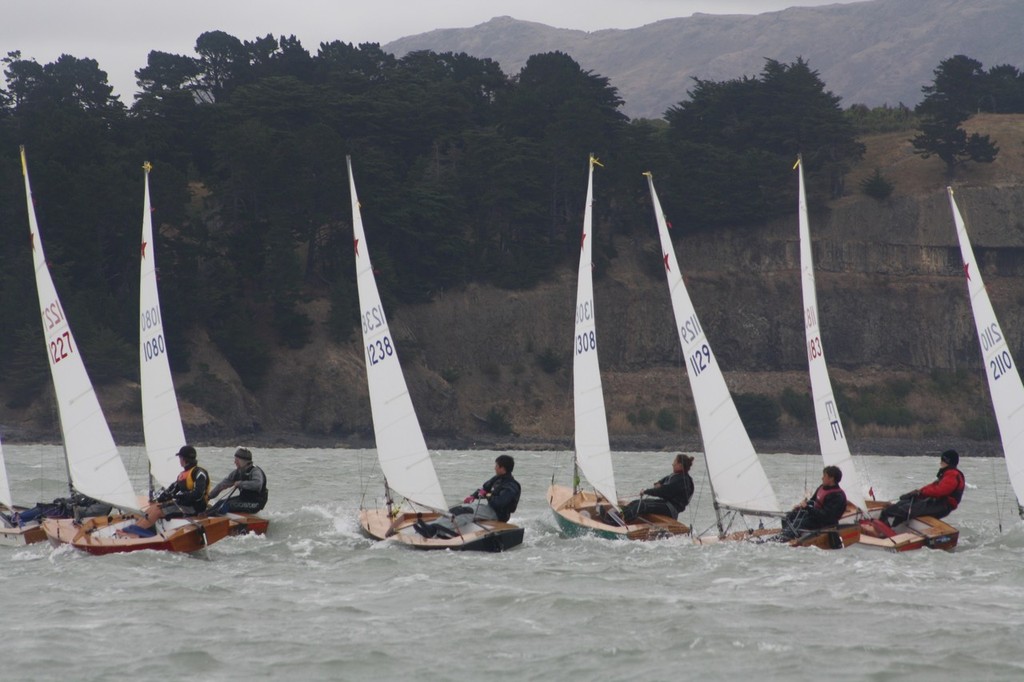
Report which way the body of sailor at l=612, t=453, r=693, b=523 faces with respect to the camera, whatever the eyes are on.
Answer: to the viewer's left

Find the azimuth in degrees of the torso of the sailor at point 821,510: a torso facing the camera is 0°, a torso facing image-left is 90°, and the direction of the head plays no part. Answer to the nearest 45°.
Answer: approximately 90°

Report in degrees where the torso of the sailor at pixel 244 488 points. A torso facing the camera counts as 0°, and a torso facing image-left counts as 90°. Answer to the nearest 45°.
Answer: approximately 90°

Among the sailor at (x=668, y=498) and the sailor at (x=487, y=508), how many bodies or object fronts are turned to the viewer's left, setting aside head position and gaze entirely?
2

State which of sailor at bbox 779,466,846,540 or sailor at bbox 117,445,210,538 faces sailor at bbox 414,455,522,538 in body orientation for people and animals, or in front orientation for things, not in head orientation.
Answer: sailor at bbox 779,466,846,540

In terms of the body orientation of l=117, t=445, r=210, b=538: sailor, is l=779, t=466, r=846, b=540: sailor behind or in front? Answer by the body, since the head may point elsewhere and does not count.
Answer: behind

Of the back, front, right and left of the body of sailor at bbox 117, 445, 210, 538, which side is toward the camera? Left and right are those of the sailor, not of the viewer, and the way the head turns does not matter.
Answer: left

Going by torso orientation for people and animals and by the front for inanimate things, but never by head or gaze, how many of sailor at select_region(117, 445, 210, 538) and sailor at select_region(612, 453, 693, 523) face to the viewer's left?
2

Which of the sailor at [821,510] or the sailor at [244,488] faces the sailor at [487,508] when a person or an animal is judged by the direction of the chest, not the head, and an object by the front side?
the sailor at [821,510]

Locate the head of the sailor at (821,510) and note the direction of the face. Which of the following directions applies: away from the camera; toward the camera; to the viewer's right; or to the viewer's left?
to the viewer's left

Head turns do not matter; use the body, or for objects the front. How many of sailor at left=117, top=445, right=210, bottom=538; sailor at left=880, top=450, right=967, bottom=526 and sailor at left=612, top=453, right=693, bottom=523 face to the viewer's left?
3

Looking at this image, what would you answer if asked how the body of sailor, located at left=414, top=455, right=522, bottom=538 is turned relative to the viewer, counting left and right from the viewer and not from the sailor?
facing to the left of the viewer

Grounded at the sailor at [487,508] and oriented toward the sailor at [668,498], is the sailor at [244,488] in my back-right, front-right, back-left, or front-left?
back-left

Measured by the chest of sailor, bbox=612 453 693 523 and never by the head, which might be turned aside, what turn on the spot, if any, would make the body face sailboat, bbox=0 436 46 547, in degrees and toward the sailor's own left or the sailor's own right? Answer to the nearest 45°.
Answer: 0° — they already face it

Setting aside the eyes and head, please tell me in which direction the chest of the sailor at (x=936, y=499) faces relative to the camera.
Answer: to the viewer's left
